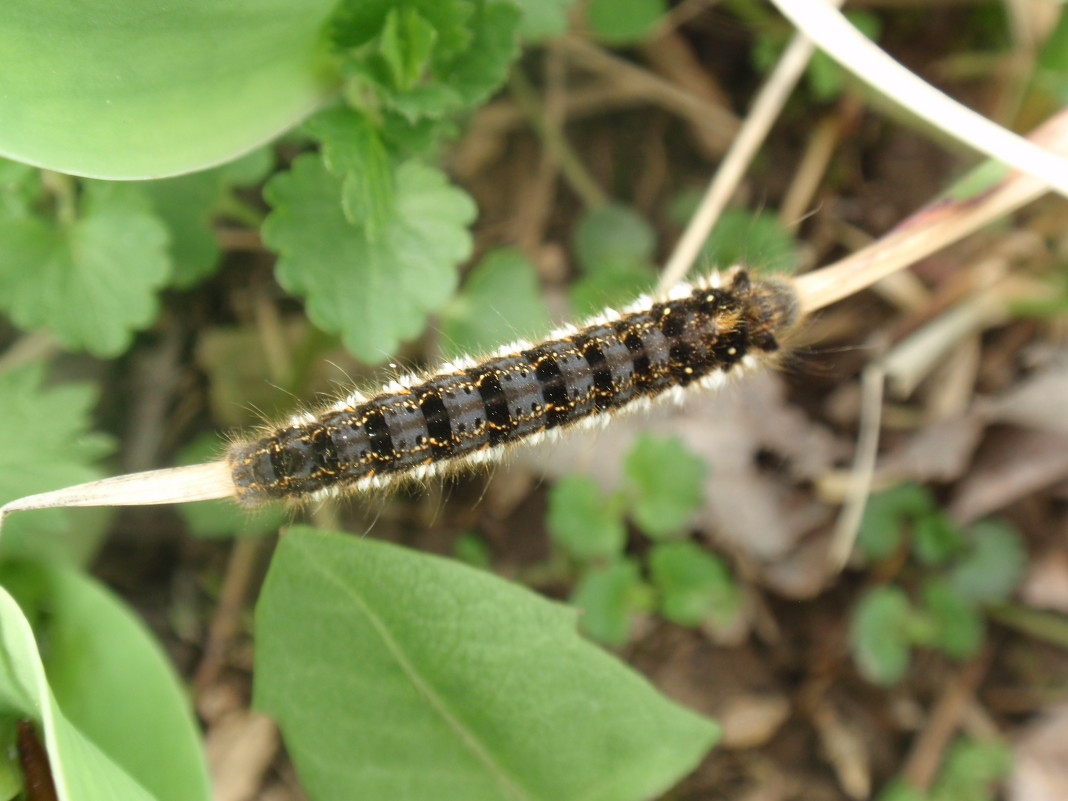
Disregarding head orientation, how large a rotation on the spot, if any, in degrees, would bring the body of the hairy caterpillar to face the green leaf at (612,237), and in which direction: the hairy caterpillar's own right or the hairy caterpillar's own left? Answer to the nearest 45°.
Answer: approximately 45° to the hairy caterpillar's own left

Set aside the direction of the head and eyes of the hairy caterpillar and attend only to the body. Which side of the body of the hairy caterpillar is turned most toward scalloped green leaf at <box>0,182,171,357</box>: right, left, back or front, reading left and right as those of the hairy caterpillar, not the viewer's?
back

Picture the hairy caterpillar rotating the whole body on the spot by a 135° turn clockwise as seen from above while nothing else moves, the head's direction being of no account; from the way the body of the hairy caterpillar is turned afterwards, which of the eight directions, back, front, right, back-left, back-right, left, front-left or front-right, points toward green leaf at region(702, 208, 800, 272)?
back

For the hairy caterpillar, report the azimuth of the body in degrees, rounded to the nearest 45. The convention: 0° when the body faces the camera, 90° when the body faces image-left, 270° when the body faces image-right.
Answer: approximately 270°

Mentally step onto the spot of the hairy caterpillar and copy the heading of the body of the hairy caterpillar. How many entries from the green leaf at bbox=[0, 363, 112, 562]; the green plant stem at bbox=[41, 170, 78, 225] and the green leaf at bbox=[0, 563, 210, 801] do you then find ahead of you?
0

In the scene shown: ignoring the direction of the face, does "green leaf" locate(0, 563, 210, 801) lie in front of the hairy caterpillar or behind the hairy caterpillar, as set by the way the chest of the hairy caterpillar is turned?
behind

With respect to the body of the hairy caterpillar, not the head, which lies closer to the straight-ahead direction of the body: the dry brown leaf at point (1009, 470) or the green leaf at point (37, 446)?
the dry brown leaf
